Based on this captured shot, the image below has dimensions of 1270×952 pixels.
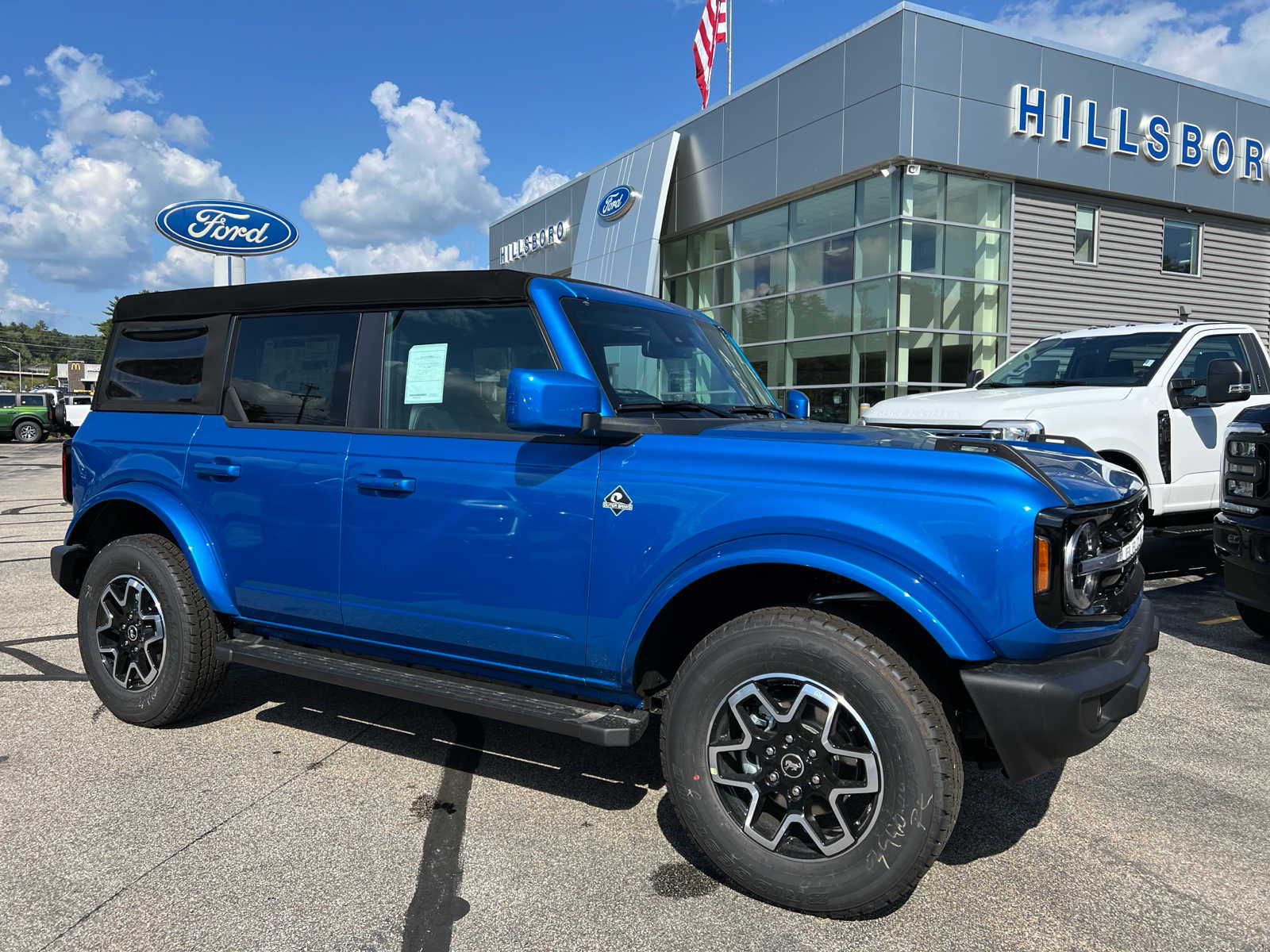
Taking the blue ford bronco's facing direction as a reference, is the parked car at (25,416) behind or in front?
behind

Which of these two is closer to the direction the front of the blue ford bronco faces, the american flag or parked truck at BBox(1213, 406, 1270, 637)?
the parked truck

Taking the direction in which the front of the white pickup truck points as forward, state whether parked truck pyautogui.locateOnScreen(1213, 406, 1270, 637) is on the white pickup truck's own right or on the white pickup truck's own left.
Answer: on the white pickup truck's own left

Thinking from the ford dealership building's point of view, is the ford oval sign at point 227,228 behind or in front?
in front

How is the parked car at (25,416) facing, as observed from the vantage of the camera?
facing to the left of the viewer

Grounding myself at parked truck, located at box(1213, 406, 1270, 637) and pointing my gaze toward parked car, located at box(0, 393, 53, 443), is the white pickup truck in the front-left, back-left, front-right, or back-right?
front-right

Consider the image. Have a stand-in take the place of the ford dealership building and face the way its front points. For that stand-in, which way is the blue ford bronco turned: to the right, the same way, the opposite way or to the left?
to the left

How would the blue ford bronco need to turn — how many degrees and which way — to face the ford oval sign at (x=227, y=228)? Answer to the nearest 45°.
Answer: approximately 180°

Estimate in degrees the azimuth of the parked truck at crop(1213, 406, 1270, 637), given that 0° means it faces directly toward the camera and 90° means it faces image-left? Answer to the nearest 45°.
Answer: approximately 45°

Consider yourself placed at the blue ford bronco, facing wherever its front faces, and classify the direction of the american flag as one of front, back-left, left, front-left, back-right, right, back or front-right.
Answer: back-left

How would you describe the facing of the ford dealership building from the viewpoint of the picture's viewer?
facing the viewer and to the left of the viewer

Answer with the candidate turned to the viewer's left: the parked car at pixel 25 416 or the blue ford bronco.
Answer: the parked car

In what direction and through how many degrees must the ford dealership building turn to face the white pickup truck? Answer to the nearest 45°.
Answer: approximately 45° to its left

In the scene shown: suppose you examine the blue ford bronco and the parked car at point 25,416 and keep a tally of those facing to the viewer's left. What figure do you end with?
1

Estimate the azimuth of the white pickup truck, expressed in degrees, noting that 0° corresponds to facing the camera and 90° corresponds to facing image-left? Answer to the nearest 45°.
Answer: approximately 45°

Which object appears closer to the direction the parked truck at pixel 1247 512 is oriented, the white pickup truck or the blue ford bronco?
the blue ford bronco

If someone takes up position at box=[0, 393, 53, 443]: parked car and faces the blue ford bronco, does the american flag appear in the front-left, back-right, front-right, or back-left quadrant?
front-left

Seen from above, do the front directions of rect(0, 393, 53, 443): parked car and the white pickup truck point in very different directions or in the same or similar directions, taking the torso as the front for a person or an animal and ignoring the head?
same or similar directions
